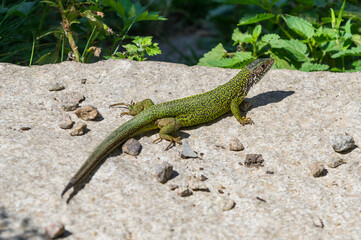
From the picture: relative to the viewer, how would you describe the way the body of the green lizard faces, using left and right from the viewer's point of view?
facing away from the viewer and to the right of the viewer

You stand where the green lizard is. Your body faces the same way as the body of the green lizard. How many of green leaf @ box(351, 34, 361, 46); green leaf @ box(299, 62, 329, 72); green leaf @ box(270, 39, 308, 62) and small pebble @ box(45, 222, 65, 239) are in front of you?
3

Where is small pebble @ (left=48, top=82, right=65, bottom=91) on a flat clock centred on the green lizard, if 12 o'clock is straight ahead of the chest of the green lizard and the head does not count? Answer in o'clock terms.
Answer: The small pebble is roughly at 8 o'clock from the green lizard.

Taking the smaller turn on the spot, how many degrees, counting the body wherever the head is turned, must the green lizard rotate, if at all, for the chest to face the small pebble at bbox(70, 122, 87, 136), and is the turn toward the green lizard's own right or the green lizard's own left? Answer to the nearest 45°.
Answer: approximately 180°

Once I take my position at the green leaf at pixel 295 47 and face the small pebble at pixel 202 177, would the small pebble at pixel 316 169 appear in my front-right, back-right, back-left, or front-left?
front-left

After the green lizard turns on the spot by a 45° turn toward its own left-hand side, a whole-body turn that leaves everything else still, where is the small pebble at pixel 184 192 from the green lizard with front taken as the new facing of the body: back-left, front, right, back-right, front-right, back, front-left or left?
back

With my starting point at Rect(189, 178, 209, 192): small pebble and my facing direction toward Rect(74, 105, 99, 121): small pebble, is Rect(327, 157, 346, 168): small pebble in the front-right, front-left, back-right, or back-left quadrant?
back-right

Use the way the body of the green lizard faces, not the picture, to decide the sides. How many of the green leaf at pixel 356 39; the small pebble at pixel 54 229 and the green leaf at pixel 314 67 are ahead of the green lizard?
2

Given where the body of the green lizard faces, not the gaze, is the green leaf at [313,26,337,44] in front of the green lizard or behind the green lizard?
in front

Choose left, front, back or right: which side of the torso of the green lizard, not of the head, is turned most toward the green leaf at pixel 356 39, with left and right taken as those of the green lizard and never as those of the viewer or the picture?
front

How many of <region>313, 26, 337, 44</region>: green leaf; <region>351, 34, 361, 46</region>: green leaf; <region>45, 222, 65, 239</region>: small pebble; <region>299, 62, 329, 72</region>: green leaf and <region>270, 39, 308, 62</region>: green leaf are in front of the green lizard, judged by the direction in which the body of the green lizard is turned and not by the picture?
4

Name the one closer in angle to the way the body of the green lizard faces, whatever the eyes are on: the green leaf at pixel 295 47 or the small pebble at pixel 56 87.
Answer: the green leaf

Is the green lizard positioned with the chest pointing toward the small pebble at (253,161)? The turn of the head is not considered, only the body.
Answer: no

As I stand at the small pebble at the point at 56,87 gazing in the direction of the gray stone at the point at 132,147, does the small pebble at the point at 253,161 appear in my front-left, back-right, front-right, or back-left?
front-left

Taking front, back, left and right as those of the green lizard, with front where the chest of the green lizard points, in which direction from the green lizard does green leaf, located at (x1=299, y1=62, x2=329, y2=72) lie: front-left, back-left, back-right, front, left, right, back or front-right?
front

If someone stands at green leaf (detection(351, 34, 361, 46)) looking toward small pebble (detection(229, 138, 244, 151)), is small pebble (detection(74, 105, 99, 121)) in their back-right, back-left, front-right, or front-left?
front-right

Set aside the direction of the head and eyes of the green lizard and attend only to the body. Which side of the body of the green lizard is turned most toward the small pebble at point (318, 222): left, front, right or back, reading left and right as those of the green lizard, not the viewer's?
right

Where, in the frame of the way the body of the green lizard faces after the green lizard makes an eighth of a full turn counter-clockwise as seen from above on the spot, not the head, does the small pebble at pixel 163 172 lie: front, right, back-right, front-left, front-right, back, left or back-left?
back

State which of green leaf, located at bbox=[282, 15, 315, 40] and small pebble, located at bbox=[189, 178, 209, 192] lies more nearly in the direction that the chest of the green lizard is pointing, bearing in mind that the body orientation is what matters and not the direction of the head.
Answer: the green leaf

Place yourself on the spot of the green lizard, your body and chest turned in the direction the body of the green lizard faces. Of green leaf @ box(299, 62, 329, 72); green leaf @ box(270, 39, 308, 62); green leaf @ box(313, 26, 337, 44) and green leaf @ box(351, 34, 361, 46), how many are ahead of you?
4

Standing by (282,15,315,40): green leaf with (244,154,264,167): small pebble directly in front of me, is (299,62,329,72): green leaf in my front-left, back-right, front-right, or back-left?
front-left

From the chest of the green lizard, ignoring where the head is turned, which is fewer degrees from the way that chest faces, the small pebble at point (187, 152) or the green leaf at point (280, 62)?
the green leaf
